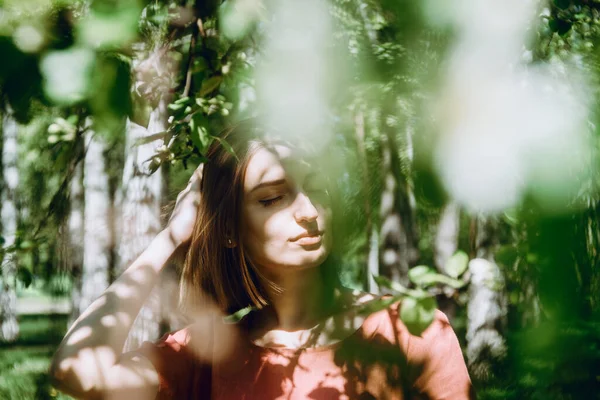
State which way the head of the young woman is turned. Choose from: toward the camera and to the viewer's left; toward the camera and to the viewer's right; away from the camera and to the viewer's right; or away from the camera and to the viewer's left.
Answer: toward the camera and to the viewer's right

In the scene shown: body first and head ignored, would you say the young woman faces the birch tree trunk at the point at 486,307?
no

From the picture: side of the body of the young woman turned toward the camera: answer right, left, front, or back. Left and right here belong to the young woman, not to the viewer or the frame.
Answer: front

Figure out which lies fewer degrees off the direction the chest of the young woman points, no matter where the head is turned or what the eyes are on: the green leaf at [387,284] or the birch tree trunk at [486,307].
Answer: the green leaf

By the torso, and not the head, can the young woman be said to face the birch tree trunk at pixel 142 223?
no

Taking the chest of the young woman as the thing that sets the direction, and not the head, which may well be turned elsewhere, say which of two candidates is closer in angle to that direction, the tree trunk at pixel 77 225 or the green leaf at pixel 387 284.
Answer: the green leaf

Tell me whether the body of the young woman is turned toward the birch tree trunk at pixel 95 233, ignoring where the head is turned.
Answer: no

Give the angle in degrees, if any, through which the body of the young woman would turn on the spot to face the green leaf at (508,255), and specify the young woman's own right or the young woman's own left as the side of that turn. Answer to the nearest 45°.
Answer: approximately 45° to the young woman's own left
